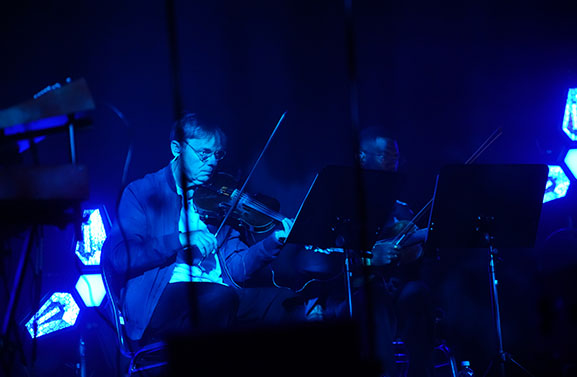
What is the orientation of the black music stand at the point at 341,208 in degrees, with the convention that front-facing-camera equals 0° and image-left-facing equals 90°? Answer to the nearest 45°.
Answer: approximately 135°

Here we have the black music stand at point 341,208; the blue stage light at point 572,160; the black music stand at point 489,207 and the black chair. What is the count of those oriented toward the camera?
1

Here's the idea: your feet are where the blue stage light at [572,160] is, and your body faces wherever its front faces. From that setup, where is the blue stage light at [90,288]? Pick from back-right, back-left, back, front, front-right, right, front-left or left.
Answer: front-right

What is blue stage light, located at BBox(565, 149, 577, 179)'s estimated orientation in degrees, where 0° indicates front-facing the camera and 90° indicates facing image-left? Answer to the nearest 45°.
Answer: approximately 0°

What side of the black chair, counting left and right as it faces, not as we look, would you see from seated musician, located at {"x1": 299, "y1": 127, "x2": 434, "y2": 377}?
front

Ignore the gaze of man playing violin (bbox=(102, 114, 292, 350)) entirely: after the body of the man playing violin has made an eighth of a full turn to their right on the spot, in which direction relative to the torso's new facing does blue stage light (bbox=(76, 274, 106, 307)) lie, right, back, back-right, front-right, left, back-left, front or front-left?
back-right

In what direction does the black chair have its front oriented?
to the viewer's right

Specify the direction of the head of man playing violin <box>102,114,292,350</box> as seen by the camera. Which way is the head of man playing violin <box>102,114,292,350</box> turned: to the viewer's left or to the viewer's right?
to the viewer's right

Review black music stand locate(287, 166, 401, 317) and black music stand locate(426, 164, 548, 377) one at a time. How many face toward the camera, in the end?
0

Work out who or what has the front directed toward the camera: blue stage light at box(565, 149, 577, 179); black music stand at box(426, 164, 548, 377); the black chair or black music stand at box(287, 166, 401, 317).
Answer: the blue stage light

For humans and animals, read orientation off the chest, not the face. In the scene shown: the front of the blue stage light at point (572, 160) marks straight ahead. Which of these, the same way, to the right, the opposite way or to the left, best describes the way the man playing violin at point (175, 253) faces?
to the left
